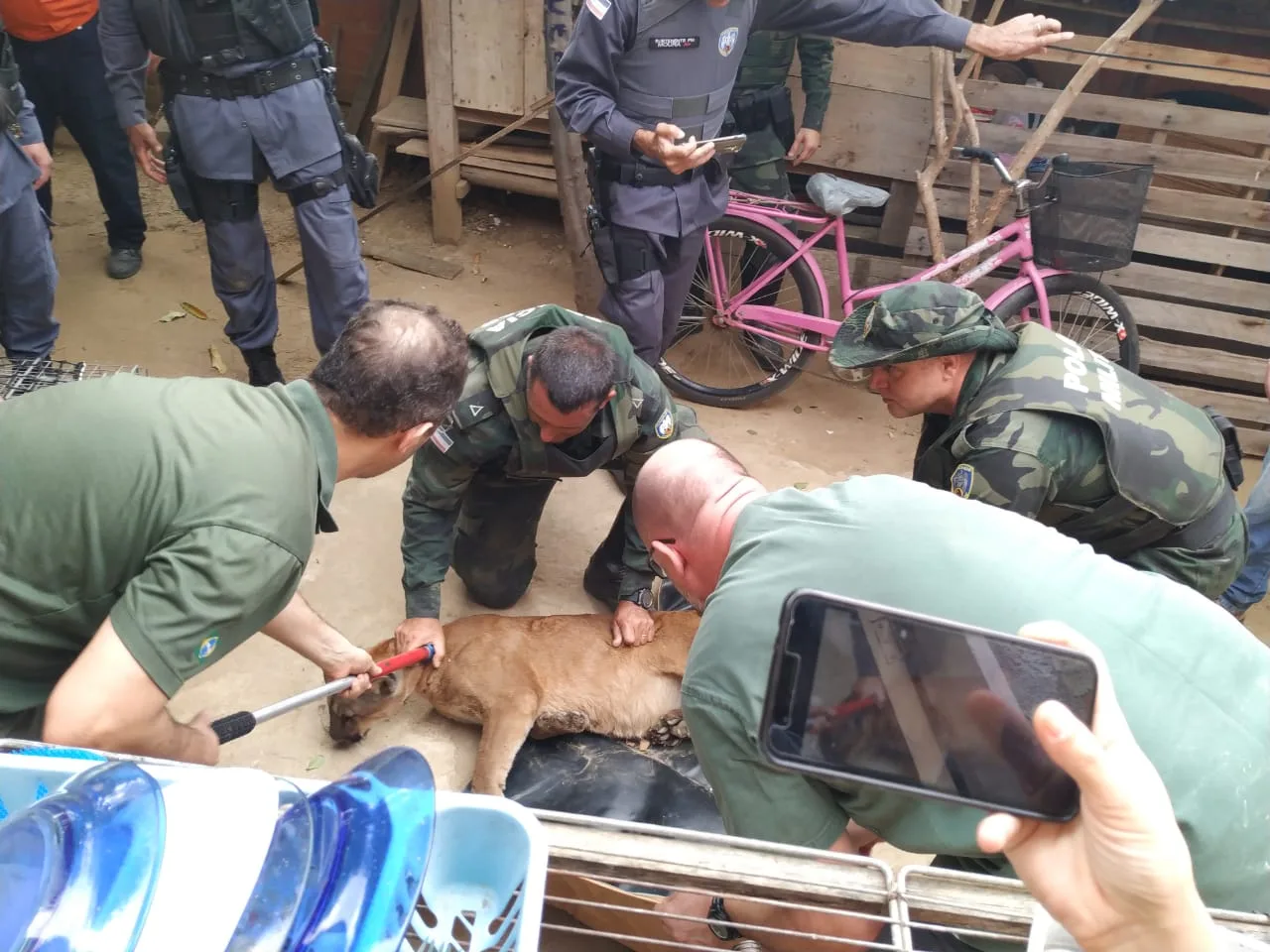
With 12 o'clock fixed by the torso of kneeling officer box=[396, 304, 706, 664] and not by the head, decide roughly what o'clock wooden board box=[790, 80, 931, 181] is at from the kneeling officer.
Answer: The wooden board is roughly at 7 o'clock from the kneeling officer.

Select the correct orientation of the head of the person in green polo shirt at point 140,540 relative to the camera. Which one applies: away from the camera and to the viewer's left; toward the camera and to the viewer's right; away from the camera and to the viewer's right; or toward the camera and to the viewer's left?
away from the camera and to the viewer's right

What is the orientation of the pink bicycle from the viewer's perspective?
to the viewer's right

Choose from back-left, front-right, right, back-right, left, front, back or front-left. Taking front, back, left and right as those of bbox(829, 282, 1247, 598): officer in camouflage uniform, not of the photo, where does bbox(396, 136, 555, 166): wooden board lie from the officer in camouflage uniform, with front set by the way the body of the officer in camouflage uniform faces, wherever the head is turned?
front-right

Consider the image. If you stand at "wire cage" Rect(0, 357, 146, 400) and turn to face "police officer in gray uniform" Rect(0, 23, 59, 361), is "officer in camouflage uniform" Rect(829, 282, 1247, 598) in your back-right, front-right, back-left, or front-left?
back-right

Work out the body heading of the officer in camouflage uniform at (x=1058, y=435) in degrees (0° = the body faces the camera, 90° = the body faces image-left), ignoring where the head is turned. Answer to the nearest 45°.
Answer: approximately 90°

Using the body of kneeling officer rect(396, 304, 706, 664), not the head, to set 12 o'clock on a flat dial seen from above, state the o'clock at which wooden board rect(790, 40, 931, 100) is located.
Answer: The wooden board is roughly at 7 o'clock from the kneeling officer.

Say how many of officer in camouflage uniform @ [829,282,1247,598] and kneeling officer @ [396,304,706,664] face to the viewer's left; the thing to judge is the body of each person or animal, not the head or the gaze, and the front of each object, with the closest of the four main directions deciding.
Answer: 1

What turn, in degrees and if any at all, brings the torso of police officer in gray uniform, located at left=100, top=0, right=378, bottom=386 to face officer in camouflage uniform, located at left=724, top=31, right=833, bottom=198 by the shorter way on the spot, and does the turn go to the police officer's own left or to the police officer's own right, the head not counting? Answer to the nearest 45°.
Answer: approximately 90° to the police officer's own left

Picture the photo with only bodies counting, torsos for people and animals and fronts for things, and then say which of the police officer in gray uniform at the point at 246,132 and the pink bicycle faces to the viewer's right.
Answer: the pink bicycle
